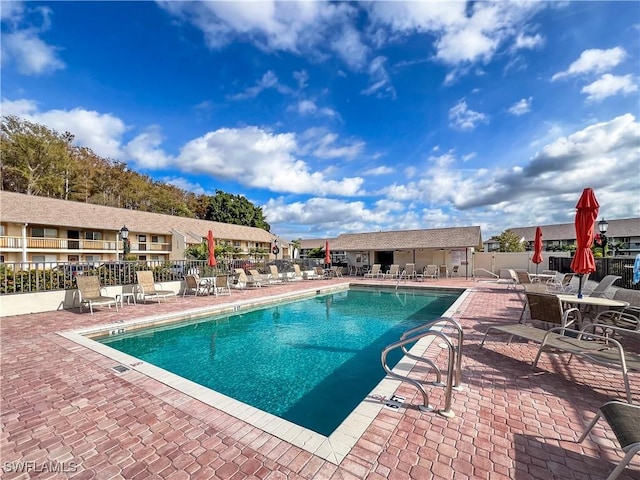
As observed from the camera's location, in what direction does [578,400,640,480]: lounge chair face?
facing to the left of the viewer

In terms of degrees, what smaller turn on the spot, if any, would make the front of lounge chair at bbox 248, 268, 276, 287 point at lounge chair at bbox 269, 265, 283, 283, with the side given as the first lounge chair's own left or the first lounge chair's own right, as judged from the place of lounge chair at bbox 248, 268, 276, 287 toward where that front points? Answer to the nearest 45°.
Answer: approximately 90° to the first lounge chair's own left

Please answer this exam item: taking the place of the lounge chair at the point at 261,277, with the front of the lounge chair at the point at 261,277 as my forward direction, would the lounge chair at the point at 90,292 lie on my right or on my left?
on my right

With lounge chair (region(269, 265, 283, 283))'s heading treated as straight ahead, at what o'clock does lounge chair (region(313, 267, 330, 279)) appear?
lounge chair (region(313, 267, 330, 279)) is roughly at 9 o'clock from lounge chair (region(269, 265, 283, 283)).

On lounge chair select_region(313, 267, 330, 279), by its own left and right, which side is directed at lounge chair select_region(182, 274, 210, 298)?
right

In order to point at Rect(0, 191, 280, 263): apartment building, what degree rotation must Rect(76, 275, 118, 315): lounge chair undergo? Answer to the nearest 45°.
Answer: approximately 135° to its left

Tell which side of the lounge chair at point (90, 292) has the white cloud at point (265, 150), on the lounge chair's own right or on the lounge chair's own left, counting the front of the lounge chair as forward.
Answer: on the lounge chair's own left

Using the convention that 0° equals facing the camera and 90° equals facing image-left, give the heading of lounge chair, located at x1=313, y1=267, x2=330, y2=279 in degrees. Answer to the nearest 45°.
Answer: approximately 315°
